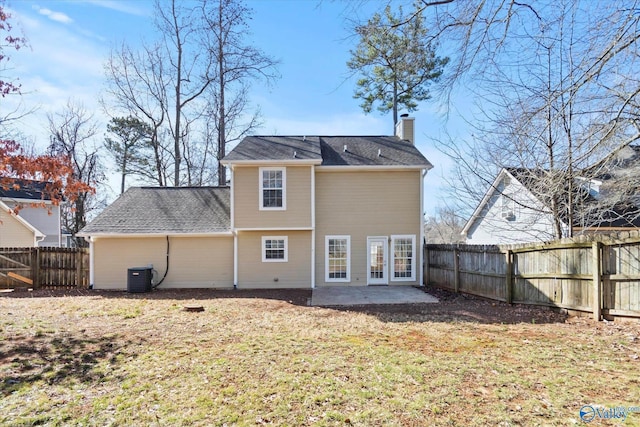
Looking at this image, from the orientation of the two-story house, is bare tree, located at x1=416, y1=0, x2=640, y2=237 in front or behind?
behind

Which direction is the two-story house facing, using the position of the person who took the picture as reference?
facing away from the viewer

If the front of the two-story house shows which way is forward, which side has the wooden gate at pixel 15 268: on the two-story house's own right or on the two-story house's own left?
on the two-story house's own left

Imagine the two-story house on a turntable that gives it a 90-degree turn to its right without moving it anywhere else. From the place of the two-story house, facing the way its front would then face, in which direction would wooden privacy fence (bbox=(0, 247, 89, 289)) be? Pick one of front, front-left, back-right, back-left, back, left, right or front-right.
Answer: back
